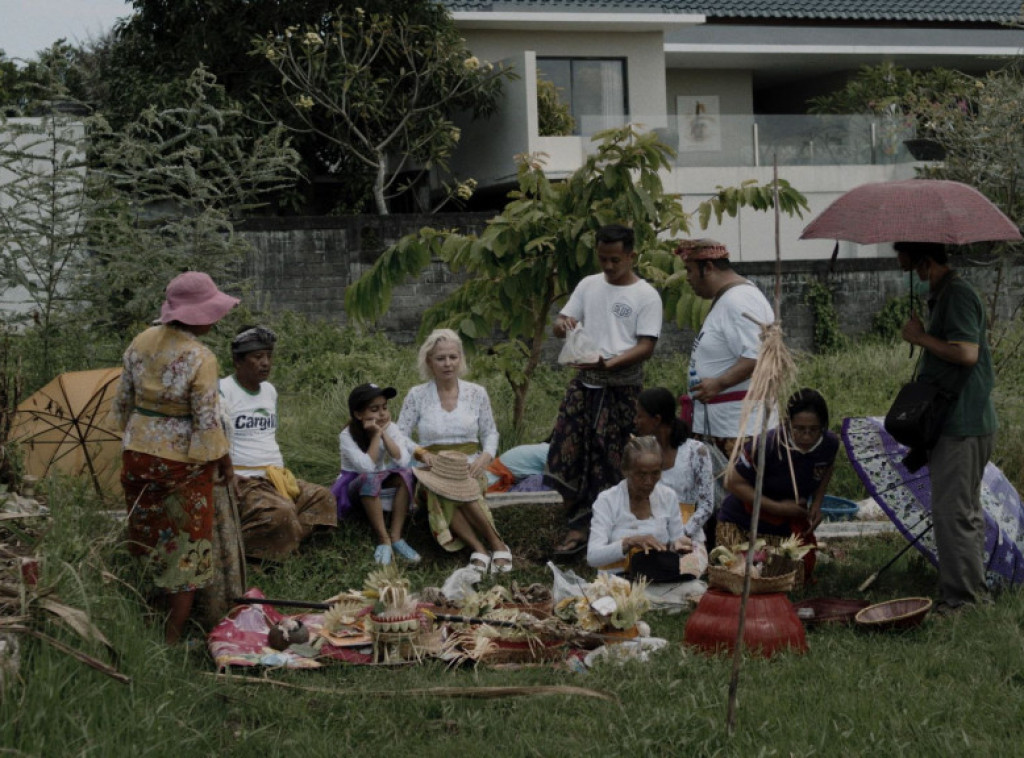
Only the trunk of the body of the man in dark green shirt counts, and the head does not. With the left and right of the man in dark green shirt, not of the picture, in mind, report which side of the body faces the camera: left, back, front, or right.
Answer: left

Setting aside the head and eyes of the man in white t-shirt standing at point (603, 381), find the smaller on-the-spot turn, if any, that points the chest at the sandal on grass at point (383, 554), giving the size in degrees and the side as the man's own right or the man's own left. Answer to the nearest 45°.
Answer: approximately 45° to the man's own right

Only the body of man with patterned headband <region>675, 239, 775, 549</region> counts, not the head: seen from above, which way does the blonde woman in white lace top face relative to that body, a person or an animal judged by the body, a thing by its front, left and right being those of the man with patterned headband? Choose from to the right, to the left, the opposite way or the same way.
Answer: to the left

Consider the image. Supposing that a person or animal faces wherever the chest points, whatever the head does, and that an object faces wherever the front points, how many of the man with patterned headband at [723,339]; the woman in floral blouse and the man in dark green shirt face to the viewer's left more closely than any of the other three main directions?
2

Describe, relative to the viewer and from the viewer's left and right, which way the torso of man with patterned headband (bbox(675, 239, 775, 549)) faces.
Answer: facing to the left of the viewer

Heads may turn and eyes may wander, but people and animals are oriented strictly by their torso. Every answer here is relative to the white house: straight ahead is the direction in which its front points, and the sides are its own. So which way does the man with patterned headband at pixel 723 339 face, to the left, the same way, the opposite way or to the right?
to the right

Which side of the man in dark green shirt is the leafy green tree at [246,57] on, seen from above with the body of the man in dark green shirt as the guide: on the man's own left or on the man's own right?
on the man's own right

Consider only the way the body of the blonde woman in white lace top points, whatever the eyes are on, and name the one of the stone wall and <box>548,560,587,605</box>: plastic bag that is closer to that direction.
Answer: the plastic bag

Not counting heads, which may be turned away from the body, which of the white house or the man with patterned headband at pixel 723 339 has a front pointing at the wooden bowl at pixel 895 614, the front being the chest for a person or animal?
the white house

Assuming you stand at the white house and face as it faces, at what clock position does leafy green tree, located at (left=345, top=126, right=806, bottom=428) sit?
The leafy green tree is roughly at 12 o'clock from the white house.

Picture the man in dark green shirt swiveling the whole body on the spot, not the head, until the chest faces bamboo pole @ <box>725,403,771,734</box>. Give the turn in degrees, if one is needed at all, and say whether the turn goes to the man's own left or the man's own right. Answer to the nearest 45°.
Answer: approximately 90° to the man's own left
